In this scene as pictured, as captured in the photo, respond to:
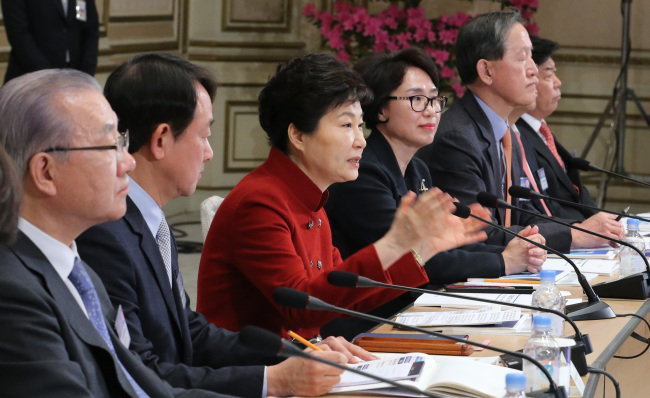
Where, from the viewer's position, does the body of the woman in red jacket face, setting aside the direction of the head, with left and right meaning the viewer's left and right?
facing to the right of the viewer

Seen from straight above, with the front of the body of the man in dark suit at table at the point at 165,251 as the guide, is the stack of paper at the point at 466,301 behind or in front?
in front

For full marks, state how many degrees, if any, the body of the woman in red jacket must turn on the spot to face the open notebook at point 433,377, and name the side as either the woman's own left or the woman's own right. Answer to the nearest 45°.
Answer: approximately 45° to the woman's own right

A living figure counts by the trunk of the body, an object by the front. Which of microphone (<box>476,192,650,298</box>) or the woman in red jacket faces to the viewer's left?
the microphone

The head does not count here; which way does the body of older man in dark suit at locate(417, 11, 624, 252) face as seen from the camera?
to the viewer's right

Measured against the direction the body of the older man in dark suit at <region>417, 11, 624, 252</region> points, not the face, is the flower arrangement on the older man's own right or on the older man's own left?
on the older man's own left

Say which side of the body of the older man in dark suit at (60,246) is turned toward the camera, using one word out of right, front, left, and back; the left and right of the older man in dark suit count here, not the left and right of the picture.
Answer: right

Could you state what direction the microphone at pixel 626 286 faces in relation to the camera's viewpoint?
facing to the left of the viewer

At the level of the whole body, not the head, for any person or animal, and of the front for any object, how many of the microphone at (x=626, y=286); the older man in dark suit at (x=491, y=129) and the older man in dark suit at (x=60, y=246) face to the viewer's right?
2

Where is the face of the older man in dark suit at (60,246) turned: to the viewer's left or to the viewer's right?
to the viewer's right

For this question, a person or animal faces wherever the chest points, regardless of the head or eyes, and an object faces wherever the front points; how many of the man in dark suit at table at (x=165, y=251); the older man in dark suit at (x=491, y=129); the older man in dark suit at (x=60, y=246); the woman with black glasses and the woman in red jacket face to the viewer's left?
0

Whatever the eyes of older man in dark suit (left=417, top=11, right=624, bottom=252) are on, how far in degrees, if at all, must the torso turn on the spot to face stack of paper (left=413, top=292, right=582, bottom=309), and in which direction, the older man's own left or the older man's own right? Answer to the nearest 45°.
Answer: approximately 90° to the older man's own right

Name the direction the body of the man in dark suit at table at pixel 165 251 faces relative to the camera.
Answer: to the viewer's right

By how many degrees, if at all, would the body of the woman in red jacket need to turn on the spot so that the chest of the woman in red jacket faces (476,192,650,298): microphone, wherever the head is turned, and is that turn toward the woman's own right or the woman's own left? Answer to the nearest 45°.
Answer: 0° — they already face it

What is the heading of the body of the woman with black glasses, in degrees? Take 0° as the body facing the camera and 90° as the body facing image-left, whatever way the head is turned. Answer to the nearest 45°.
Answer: approximately 315°

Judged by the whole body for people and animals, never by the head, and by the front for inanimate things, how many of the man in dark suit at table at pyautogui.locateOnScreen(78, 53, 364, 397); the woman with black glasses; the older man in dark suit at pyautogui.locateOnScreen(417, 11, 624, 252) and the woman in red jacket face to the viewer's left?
0
